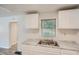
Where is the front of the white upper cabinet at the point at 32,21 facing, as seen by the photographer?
facing the viewer

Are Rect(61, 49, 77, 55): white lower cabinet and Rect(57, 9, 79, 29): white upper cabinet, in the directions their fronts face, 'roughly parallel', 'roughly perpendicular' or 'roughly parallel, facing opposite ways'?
roughly parallel

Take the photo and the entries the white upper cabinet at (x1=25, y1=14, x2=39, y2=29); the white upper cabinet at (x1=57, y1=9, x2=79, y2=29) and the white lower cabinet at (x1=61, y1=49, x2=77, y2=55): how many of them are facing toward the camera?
3

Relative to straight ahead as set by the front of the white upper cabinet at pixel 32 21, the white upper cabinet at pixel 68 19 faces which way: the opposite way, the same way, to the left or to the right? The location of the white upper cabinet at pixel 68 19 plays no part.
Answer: the same way

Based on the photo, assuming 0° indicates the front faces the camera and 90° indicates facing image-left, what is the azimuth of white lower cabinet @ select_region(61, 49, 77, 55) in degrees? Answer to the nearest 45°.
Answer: approximately 0°

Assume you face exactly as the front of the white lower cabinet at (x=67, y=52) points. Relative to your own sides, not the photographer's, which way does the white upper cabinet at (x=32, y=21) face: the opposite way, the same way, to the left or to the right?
the same way

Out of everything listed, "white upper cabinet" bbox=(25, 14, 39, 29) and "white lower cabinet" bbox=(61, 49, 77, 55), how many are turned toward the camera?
2
